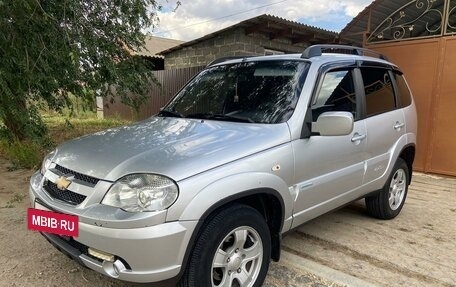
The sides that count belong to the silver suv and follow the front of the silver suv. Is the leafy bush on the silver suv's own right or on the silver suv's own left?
on the silver suv's own right

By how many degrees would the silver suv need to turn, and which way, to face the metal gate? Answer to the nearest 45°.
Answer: approximately 180°

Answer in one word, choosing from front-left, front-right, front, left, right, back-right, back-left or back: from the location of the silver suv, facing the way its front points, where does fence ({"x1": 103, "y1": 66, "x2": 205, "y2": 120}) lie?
back-right

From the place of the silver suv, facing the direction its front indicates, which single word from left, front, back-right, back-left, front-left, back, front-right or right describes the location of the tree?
right

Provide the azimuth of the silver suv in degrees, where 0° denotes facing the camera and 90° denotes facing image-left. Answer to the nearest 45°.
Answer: approximately 45°

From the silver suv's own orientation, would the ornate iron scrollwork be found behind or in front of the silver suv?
behind
